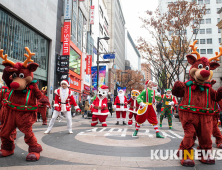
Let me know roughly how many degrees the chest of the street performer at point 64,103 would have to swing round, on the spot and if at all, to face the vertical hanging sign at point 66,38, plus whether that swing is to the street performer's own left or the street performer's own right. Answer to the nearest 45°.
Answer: approximately 180°

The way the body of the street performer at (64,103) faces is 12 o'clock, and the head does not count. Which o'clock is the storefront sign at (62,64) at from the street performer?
The storefront sign is roughly at 6 o'clock from the street performer.

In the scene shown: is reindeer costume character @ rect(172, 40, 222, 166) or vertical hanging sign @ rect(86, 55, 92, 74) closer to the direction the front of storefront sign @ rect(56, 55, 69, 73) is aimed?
the reindeer costume character

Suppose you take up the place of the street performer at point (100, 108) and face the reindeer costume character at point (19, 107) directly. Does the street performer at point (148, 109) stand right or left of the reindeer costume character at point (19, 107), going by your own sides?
left

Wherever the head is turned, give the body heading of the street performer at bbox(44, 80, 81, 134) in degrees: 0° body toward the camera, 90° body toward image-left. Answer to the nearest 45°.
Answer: approximately 0°

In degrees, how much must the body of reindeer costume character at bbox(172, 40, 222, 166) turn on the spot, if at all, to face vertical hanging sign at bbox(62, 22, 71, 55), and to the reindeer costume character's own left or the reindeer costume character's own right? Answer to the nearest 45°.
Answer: approximately 135° to the reindeer costume character's own right

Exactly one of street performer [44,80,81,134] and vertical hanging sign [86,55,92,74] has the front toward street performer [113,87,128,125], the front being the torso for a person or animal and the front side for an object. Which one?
the vertical hanging sign

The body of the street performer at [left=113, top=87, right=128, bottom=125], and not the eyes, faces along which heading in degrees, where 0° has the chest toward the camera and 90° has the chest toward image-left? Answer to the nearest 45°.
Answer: approximately 0°

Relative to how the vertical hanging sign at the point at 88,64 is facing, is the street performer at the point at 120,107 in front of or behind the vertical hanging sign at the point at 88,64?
in front

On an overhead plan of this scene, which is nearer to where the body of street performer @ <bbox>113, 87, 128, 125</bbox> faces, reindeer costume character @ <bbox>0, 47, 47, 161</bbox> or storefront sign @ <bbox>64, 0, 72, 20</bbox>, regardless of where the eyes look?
the reindeer costume character
